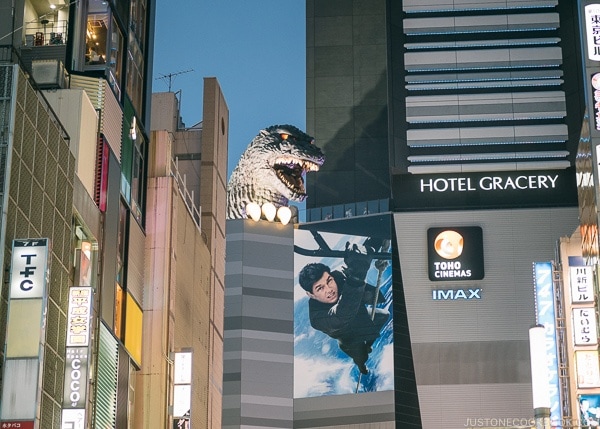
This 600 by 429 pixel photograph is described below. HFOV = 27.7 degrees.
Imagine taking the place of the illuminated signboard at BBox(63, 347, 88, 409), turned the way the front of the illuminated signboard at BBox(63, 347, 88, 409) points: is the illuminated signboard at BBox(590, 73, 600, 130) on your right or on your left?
on your left

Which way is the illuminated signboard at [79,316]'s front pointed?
toward the camera

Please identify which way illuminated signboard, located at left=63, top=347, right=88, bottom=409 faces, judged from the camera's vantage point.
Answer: facing the viewer

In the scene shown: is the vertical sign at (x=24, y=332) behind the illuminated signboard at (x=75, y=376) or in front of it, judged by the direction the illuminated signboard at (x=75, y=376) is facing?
in front

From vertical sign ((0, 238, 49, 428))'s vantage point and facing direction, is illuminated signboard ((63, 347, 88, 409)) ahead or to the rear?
to the rear

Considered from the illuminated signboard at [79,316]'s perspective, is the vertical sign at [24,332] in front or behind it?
in front

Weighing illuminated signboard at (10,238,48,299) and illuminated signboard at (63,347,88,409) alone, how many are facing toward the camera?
2

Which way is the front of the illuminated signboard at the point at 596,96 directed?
toward the camera

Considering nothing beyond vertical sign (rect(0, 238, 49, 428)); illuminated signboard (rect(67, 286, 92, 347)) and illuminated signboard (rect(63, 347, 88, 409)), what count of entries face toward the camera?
3

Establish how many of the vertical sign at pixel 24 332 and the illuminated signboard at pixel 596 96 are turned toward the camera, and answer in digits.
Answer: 2

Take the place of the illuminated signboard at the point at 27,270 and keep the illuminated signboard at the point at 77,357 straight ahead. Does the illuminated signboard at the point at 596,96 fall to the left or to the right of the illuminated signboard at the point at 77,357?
right

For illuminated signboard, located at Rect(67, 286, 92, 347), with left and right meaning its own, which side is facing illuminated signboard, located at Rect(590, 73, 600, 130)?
left
